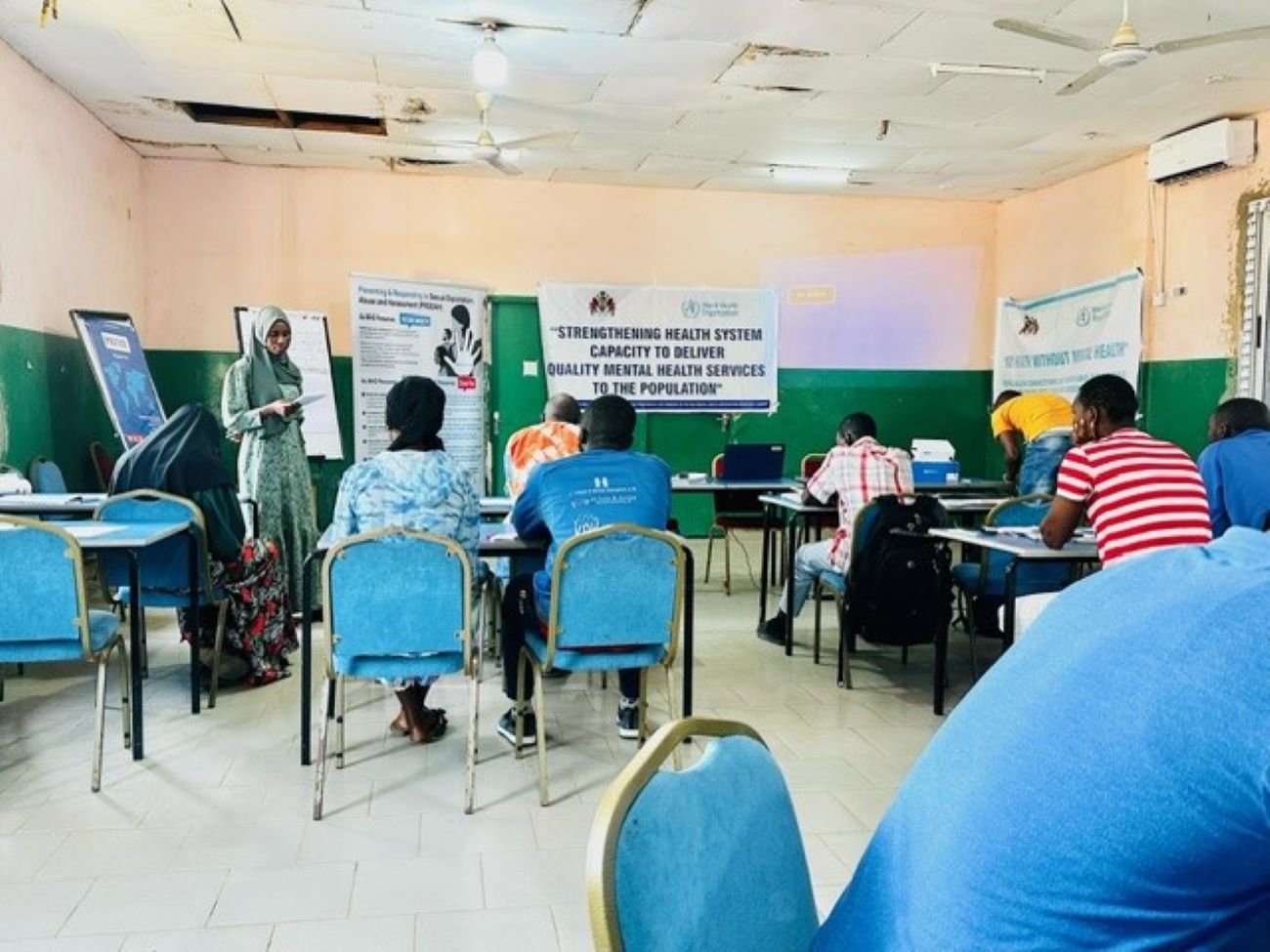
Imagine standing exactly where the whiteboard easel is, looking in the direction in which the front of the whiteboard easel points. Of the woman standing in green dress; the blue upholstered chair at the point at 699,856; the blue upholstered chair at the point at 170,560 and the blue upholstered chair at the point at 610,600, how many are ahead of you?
4

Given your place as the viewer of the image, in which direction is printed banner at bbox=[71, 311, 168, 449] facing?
facing the viewer and to the right of the viewer

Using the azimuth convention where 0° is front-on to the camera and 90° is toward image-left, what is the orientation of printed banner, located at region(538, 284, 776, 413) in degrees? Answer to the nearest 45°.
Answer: approximately 0°

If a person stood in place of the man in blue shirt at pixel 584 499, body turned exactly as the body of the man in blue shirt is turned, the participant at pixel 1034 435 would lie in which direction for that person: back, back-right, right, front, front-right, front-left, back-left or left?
front-right

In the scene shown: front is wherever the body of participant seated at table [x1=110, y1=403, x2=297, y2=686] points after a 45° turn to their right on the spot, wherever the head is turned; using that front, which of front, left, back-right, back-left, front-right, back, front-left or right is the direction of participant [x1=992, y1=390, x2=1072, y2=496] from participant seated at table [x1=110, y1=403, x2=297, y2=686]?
front

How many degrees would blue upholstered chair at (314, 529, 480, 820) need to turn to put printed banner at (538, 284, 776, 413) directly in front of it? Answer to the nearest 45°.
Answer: approximately 45° to its right

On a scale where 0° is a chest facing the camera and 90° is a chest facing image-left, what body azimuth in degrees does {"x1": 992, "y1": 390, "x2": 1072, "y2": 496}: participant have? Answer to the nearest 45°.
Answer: approximately 90°

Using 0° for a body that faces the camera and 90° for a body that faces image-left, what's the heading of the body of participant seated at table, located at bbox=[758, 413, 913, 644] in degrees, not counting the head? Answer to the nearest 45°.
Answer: approximately 135°

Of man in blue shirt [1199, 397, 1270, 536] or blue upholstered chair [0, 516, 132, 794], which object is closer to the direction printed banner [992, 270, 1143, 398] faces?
the blue upholstered chair

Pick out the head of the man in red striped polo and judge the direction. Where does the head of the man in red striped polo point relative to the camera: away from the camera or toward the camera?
away from the camera

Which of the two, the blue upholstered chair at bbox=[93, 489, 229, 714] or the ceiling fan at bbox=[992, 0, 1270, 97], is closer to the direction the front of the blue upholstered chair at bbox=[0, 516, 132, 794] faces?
the blue upholstered chair

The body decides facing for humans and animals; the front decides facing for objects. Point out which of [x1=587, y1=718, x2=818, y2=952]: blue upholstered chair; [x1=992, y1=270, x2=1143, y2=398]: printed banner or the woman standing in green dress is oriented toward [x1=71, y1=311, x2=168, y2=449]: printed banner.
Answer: [x1=992, y1=270, x2=1143, y2=398]: printed banner

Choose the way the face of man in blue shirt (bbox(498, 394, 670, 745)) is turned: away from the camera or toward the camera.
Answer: away from the camera

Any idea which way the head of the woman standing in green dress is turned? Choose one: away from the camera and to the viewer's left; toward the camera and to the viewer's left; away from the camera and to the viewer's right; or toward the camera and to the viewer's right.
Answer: toward the camera and to the viewer's right

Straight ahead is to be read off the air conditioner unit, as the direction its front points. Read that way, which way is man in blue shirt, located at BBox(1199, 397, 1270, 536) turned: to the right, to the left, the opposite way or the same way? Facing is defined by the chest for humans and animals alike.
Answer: to the right
